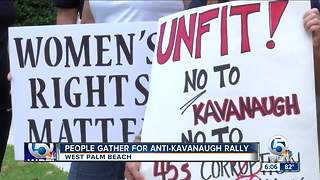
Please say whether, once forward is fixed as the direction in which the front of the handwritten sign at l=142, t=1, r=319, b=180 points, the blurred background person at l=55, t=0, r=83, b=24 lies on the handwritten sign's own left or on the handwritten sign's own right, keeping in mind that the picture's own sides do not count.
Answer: on the handwritten sign's own right

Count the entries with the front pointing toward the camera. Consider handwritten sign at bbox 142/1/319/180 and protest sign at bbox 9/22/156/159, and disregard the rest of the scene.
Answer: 2

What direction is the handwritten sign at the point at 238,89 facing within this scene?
toward the camera

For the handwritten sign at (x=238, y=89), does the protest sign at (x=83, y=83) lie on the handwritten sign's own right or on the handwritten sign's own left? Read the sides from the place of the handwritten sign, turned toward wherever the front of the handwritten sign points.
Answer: on the handwritten sign's own right

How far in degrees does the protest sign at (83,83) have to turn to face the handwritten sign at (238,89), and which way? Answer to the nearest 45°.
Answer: approximately 45° to its left

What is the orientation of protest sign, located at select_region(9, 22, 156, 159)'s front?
toward the camera

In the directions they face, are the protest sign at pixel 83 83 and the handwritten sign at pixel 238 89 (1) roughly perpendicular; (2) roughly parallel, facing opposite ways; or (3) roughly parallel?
roughly parallel
